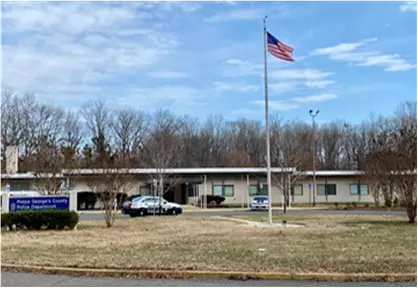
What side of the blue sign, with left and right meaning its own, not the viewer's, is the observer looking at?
front

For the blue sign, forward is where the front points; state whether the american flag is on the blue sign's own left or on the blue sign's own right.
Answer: on the blue sign's own left

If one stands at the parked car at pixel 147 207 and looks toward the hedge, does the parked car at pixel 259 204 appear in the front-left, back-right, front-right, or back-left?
back-left

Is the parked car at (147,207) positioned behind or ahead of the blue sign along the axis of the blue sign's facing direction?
behind

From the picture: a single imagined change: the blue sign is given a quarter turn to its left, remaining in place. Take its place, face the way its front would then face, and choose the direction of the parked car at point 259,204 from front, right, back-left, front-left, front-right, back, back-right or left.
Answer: front-left

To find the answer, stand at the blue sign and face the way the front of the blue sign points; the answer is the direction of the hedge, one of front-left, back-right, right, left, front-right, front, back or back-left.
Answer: front
